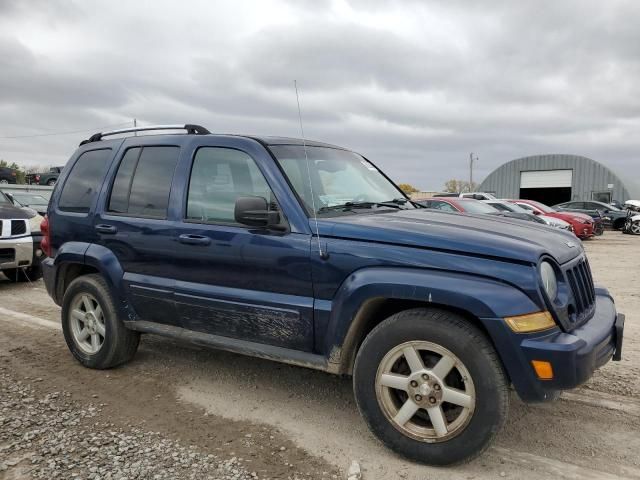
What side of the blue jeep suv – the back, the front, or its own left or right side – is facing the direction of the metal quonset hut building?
left

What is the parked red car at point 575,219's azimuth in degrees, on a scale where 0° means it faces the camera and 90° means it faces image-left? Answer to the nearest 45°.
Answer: approximately 315°

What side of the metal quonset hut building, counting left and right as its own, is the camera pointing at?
front

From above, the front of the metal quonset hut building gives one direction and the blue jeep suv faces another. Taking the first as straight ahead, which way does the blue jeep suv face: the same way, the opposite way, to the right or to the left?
to the left

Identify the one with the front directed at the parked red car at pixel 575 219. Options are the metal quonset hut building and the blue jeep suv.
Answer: the metal quonset hut building

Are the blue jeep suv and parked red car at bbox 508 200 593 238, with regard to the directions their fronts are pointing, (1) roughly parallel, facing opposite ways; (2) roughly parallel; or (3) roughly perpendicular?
roughly parallel

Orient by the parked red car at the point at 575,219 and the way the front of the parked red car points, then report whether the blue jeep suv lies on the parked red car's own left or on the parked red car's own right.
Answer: on the parked red car's own right

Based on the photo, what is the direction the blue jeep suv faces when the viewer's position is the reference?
facing the viewer and to the right of the viewer

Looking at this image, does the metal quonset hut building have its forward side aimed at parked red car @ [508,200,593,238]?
yes

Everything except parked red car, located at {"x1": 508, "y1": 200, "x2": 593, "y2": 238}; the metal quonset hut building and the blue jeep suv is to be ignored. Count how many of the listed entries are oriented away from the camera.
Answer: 0

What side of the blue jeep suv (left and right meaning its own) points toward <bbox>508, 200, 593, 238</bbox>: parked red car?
left

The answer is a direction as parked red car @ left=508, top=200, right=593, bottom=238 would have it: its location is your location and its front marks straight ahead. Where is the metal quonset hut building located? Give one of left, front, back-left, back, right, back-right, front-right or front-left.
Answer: back-left

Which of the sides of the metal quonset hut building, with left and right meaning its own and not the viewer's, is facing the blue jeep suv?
front
